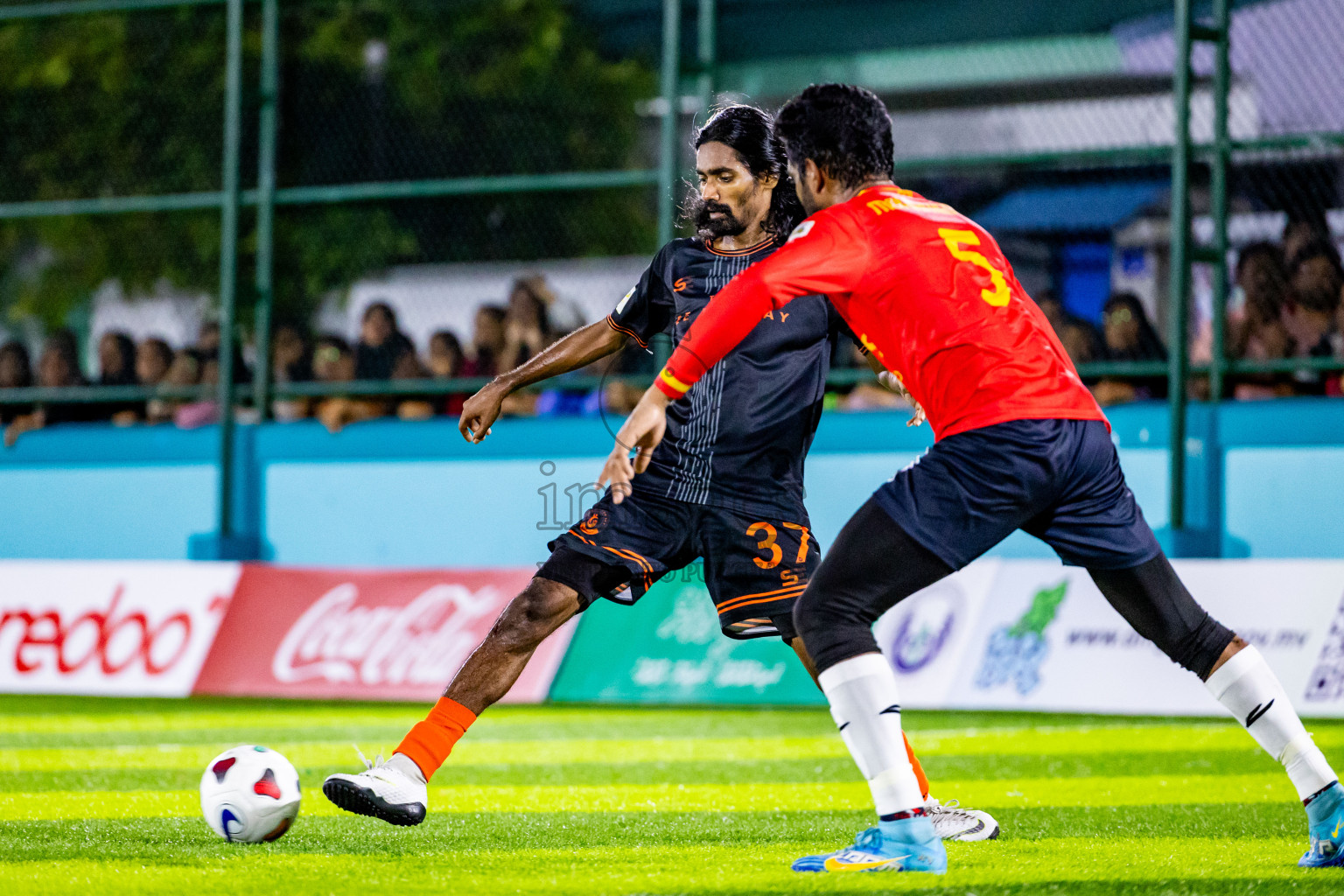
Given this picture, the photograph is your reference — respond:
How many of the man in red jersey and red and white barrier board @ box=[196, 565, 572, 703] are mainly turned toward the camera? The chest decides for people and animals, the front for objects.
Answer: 1

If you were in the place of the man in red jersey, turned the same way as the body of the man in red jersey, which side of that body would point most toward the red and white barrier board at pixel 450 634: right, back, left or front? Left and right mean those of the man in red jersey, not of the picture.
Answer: front

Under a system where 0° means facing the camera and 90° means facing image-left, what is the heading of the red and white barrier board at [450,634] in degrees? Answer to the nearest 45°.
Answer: approximately 0°

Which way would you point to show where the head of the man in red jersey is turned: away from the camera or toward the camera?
away from the camera

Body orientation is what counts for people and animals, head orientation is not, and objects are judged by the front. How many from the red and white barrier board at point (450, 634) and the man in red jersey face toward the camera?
1

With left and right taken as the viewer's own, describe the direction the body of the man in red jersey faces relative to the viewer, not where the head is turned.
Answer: facing away from the viewer and to the left of the viewer

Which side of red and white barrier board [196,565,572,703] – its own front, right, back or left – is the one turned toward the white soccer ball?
front

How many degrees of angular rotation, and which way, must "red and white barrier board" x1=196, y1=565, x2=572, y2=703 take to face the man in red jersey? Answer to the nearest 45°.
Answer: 0° — it already faces them

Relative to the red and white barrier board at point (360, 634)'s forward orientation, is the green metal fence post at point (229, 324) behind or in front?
behind

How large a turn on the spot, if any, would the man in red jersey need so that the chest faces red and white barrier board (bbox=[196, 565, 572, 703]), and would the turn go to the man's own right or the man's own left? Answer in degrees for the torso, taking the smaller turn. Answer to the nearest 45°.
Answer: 0° — they already face it

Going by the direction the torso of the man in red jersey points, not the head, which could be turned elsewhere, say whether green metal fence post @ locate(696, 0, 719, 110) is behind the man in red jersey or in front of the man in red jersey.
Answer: in front
